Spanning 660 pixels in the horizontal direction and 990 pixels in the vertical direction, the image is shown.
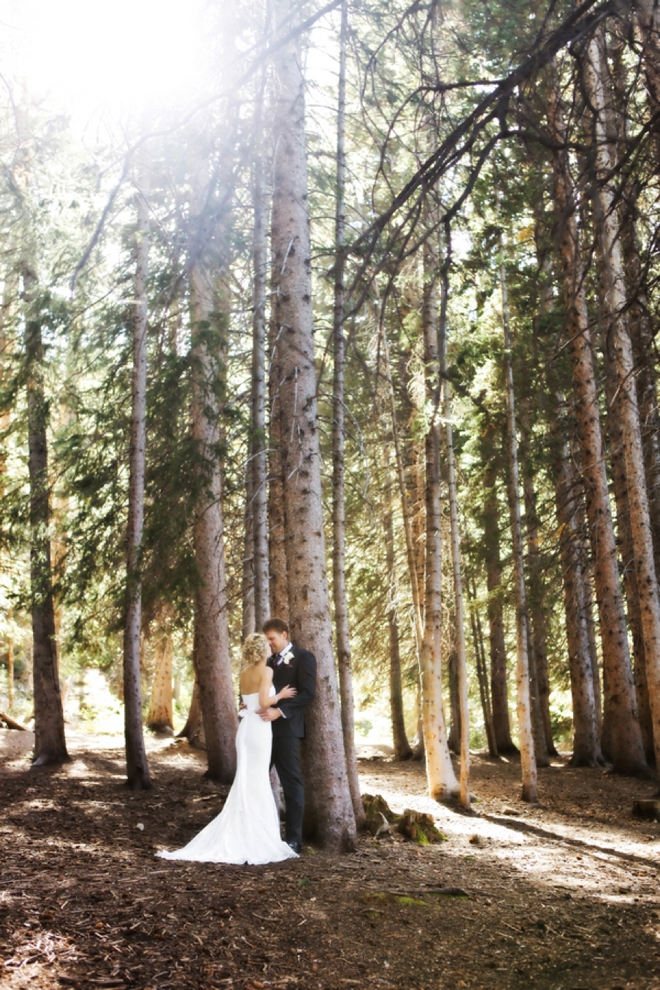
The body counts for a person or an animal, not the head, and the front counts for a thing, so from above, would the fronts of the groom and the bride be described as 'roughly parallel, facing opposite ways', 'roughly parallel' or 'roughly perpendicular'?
roughly parallel, facing opposite ways

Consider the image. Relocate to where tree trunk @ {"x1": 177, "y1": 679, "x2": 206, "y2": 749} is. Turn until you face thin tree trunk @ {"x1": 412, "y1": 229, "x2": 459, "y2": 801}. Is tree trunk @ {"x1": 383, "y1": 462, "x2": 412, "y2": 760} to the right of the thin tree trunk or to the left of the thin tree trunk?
left

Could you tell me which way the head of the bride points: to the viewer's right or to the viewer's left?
to the viewer's right

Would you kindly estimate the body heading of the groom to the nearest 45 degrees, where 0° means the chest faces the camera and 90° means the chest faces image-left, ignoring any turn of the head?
approximately 45°

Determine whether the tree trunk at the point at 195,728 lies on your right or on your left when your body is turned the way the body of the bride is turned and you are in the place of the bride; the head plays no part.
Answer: on your left

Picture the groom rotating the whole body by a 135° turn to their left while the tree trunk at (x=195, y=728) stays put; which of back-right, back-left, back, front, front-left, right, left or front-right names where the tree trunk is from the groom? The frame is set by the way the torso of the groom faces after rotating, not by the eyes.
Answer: left

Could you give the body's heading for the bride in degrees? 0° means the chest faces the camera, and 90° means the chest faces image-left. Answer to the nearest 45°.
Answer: approximately 225°

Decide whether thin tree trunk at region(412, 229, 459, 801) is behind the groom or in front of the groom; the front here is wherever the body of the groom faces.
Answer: behind

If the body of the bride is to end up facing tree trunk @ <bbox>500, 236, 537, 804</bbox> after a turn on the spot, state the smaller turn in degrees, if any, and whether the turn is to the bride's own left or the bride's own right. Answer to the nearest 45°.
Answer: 0° — they already face it

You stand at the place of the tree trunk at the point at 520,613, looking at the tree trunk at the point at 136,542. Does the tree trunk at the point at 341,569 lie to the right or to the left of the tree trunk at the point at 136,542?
left

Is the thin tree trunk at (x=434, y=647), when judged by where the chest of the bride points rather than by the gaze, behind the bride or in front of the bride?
in front

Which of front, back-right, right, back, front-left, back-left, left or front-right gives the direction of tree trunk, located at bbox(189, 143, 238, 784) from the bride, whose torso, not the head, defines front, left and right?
front-left

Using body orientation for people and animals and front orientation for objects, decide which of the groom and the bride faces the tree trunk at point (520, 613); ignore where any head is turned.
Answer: the bride

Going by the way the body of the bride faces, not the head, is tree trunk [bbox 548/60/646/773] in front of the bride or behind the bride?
in front
